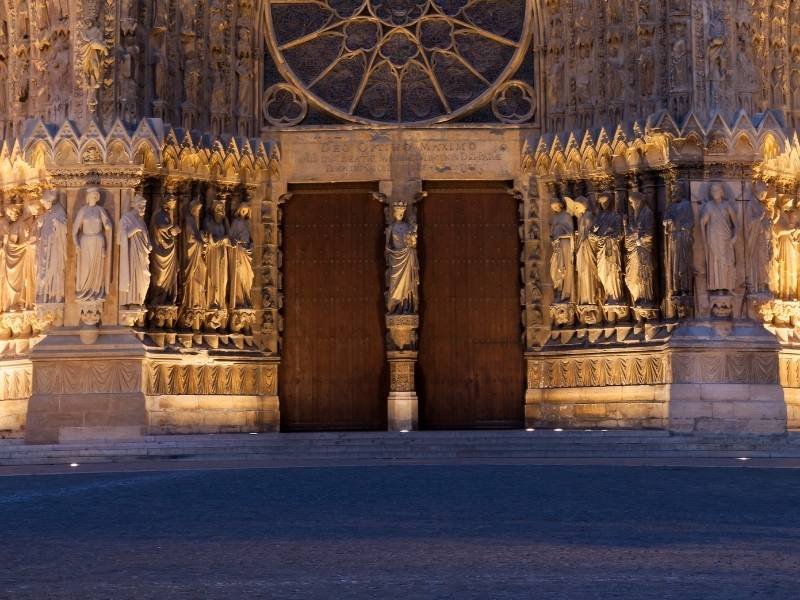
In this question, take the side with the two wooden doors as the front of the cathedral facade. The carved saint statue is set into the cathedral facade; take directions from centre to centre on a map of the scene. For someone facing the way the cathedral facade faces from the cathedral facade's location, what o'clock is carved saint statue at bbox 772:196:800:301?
The carved saint statue is roughly at 9 o'clock from the cathedral facade.

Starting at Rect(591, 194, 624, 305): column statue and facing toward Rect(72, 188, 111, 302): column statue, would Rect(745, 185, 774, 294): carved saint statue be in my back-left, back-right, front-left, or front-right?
back-left

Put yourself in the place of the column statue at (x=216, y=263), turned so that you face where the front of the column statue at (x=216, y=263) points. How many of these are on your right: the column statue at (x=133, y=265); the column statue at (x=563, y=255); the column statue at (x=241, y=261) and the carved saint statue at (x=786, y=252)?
1

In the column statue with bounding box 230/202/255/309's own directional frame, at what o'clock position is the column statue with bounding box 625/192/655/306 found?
the column statue with bounding box 625/192/655/306 is roughly at 11 o'clock from the column statue with bounding box 230/202/255/309.

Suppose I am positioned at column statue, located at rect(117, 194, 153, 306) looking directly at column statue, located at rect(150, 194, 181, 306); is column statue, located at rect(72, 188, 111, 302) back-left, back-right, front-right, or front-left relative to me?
back-left

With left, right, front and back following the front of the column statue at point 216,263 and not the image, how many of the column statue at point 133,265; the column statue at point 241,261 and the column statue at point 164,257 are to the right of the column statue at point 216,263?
2

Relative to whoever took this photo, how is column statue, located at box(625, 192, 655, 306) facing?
facing the viewer and to the left of the viewer

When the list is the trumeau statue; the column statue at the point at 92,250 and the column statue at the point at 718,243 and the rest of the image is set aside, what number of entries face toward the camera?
3

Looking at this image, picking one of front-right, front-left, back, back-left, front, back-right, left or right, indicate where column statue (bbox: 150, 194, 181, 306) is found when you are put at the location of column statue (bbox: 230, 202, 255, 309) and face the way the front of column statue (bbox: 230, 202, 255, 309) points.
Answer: right

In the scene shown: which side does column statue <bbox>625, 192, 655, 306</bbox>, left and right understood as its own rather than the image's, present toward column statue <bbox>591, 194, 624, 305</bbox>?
right

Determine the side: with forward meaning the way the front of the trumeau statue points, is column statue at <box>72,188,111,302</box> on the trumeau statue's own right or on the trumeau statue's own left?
on the trumeau statue's own right

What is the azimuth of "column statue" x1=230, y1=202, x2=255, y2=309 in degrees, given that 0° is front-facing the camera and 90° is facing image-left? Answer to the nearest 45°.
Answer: approximately 315°

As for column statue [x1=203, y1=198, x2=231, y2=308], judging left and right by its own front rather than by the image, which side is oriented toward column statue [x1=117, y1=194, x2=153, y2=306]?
right

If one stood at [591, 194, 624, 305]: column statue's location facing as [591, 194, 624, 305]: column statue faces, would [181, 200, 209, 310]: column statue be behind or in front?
in front

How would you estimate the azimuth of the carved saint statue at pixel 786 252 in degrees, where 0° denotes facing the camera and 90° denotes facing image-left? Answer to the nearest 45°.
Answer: approximately 315°

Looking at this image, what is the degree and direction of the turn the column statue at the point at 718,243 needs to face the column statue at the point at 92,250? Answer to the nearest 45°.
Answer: approximately 90° to its right
